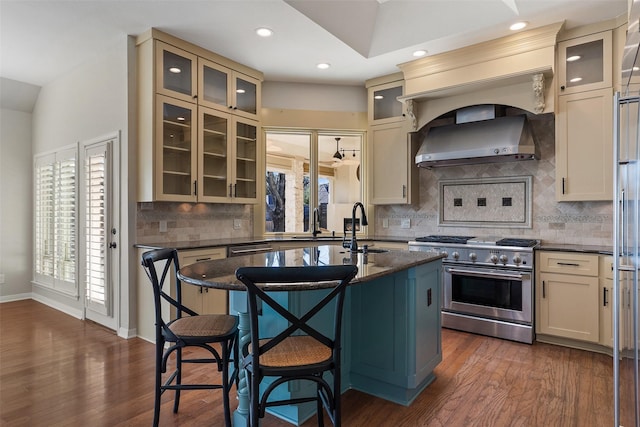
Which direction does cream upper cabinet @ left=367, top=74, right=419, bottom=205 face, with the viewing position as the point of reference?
facing the viewer and to the left of the viewer

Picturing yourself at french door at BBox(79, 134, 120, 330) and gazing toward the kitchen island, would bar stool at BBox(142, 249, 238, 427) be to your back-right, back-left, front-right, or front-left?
front-right

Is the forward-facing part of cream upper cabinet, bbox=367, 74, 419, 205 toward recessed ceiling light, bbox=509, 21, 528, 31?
no

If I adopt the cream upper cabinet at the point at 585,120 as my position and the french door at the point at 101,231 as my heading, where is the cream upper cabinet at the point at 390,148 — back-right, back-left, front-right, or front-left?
front-right

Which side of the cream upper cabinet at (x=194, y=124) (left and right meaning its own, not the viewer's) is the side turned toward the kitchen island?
front

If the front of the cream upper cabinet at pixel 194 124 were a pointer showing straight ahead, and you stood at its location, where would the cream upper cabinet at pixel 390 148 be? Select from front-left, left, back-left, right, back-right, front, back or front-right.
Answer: front-left

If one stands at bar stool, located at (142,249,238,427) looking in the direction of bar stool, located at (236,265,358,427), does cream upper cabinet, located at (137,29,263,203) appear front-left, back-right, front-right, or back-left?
back-left

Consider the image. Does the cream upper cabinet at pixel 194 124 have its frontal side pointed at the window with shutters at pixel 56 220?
no

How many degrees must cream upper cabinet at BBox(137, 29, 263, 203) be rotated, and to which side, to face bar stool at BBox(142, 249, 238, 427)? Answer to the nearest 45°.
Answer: approximately 45° to its right

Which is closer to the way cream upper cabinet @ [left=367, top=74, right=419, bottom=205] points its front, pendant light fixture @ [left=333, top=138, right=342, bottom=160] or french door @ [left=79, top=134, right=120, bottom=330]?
the french door

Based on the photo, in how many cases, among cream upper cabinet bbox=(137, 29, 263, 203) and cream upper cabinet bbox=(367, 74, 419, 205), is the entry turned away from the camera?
0

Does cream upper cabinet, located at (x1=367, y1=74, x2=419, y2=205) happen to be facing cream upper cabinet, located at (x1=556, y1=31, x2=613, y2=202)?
no

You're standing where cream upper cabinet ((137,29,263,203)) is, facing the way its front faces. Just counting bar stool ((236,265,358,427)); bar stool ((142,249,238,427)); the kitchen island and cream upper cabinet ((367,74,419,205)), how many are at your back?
0

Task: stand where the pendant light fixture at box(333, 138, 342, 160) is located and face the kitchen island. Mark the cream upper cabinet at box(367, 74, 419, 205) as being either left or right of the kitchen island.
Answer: left

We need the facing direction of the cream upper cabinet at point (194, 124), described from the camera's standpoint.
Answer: facing the viewer and to the right of the viewer

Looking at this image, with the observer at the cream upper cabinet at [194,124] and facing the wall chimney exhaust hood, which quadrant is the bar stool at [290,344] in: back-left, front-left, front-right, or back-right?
front-right

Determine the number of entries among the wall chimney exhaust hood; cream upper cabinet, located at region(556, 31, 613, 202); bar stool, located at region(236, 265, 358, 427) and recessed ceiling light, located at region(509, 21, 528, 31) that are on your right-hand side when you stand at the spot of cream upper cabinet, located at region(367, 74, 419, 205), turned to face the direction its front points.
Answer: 0

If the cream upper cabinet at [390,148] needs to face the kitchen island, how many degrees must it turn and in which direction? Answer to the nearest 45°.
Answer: approximately 45° to its left
